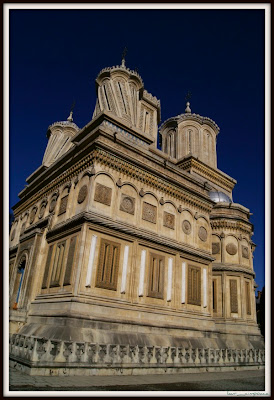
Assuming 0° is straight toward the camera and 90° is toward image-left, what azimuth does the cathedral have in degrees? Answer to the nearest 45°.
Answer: approximately 45°
